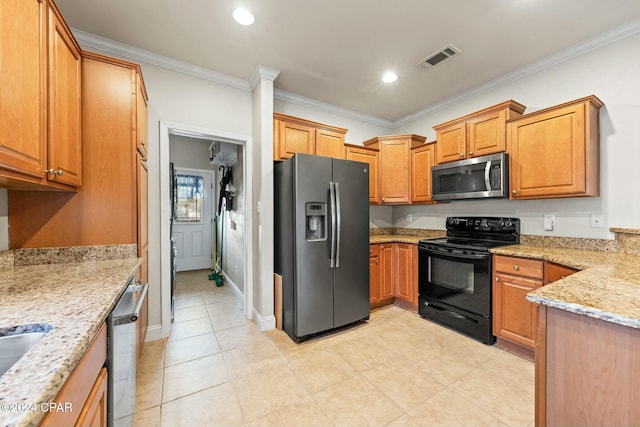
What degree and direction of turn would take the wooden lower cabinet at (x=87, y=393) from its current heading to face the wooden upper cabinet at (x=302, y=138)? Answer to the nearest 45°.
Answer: approximately 45° to its left

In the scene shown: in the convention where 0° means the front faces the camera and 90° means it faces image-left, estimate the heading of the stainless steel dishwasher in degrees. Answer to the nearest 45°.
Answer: approximately 270°

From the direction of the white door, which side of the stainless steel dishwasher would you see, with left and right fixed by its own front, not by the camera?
left

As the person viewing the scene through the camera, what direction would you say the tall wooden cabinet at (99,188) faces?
facing to the right of the viewer

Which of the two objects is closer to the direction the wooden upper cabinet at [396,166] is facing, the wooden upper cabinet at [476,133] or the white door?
the wooden upper cabinet

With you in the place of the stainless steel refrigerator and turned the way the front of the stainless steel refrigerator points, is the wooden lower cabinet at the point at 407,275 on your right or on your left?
on your left

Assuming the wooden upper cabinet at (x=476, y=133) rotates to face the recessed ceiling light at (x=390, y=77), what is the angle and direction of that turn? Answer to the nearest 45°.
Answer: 0° — it already faces it

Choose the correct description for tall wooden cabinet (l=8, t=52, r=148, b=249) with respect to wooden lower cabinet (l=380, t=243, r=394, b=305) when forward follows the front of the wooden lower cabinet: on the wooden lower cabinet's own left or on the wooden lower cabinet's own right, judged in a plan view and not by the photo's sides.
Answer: on the wooden lower cabinet's own right
